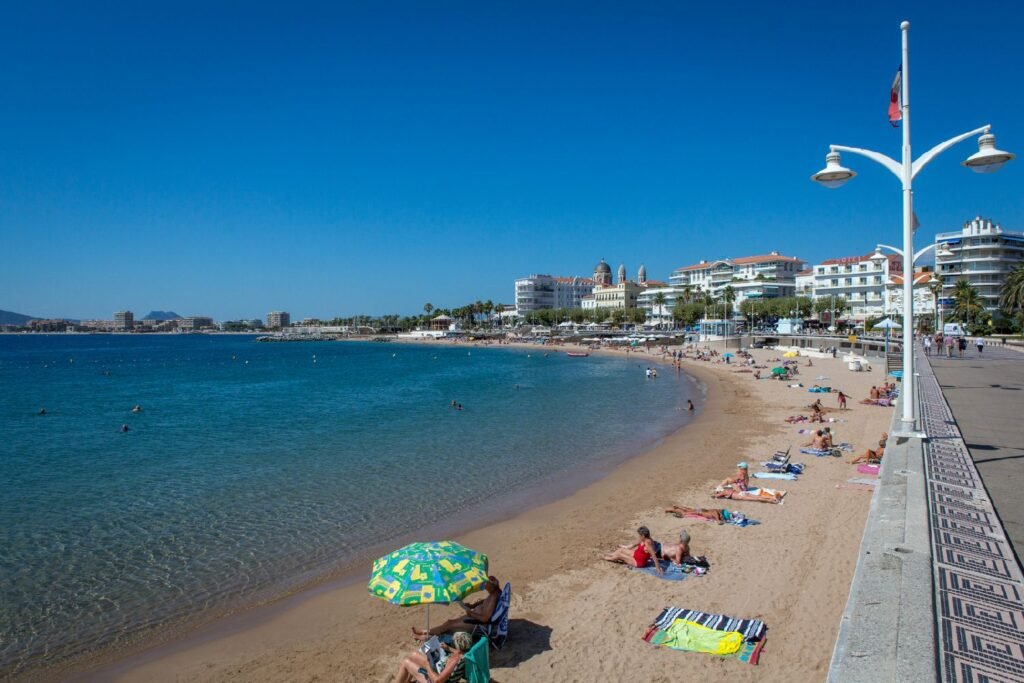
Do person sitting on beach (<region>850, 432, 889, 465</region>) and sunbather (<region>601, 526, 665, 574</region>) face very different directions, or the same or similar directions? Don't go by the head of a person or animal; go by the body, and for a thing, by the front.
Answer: same or similar directions

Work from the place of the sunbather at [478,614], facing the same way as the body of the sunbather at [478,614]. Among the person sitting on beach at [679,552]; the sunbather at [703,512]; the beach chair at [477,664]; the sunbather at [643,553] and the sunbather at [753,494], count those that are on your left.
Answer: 1

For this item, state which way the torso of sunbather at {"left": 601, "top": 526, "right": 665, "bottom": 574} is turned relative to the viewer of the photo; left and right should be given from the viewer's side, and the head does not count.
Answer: facing to the left of the viewer

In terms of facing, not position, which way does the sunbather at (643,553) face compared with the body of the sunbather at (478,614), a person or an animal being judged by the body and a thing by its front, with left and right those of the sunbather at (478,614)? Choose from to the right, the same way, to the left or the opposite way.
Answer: the same way

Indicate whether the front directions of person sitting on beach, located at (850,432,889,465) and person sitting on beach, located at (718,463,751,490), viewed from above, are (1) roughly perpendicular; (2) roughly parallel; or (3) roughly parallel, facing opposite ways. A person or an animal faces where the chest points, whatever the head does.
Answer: roughly parallel

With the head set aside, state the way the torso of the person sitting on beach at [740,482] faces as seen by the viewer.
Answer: to the viewer's left

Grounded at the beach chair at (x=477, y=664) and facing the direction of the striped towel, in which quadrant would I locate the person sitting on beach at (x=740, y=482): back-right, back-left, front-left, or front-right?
front-left

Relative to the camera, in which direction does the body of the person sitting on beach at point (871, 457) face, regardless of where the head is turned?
to the viewer's left

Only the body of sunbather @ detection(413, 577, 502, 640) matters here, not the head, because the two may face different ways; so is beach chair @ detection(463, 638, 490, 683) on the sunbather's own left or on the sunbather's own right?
on the sunbather's own left

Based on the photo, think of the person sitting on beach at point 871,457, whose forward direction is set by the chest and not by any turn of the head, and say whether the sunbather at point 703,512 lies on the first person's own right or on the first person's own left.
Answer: on the first person's own left

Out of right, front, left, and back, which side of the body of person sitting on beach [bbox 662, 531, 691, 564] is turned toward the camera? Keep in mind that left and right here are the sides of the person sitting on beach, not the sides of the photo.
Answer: left

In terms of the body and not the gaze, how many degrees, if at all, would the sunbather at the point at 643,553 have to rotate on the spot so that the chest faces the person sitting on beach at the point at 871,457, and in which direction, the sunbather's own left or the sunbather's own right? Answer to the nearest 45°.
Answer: approximately 135° to the sunbather's own right

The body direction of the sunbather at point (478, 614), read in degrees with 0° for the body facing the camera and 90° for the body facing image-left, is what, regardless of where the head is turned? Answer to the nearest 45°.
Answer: approximately 90°

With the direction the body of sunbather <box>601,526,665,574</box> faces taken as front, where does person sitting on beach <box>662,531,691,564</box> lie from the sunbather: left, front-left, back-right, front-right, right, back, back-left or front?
back

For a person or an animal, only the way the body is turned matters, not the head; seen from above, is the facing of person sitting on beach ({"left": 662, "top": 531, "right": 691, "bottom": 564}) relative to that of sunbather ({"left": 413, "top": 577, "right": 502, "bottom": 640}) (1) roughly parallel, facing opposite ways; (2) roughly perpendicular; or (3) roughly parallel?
roughly parallel

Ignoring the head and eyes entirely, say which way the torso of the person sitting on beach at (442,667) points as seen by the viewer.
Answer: to the viewer's left
